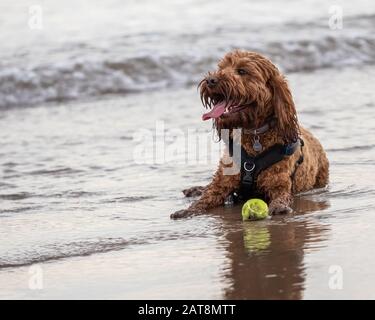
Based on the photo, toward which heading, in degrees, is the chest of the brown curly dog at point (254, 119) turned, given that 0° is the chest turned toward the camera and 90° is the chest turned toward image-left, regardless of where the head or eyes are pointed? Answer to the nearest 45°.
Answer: approximately 45°
